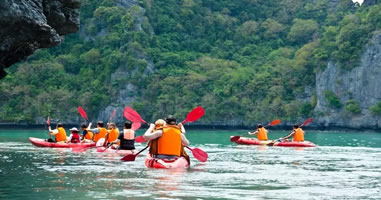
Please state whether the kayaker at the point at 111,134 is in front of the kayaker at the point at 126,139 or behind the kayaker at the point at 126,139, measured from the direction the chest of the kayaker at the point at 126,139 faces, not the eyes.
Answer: in front

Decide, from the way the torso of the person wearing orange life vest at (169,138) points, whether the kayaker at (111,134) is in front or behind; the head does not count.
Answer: in front

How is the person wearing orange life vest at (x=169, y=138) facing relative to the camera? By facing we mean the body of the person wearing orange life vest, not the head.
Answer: away from the camera

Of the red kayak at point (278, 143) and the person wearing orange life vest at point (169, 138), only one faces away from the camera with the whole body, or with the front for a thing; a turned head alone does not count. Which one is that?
the person wearing orange life vest

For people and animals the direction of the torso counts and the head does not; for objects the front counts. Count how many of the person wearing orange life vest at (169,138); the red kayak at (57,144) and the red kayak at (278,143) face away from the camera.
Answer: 1

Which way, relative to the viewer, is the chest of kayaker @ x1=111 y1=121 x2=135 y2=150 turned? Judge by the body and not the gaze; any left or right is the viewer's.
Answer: facing away from the viewer and to the left of the viewer

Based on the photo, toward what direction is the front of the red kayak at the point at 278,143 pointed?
to the viewer's left

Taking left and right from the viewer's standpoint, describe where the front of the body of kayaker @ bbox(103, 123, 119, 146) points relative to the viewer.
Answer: facing away from the viewer and to the left of the viewer

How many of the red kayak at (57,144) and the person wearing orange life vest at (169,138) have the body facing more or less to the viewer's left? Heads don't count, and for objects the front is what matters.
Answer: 1

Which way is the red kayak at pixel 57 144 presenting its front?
to the viewer's left

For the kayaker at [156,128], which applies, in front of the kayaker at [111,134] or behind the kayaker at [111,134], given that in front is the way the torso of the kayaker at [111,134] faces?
behind

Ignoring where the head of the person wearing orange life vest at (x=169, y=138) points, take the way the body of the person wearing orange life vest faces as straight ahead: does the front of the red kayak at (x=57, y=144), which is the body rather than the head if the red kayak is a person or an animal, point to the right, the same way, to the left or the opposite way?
to the left
